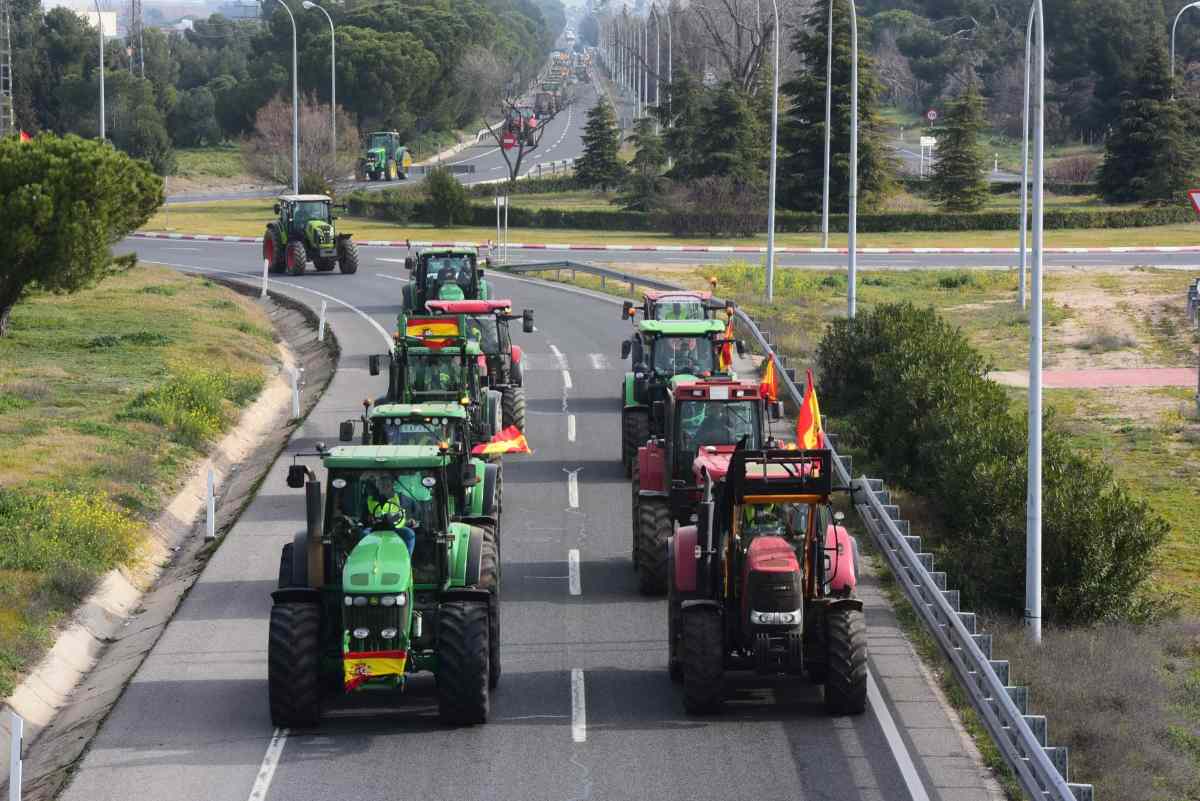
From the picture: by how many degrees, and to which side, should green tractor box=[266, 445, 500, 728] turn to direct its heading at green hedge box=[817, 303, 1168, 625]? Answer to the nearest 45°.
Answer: approximately 135° to its left

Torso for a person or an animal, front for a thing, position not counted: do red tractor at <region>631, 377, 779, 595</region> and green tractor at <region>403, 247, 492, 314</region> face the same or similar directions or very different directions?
same or similar directions

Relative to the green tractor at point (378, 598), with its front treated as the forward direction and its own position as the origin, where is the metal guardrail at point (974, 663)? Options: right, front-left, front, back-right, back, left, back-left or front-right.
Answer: left

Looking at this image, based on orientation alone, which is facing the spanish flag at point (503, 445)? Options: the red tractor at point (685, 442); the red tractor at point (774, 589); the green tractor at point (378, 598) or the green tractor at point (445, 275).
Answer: the green tractor at point (445, 275)

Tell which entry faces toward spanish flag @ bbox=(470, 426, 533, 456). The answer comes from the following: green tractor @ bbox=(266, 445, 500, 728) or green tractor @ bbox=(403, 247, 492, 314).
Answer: green tractor @ bbox=(403, 247, 492, 314)

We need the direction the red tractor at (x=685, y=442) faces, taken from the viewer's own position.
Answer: facing the viewer

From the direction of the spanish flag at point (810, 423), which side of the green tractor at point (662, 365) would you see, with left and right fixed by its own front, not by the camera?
front

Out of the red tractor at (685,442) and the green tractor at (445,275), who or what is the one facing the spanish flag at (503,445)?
the green tractor

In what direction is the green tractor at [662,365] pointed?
toward the camera

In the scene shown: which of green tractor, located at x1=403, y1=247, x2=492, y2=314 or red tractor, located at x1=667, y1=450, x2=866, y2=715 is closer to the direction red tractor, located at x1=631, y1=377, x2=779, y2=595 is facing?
the red tractor

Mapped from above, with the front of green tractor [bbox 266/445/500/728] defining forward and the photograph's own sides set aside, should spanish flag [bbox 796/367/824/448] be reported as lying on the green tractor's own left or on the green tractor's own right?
on the green tractor's own left

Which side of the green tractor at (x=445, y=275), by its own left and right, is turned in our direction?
front

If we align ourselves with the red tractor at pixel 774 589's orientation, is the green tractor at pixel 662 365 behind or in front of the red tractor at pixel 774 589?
behind
